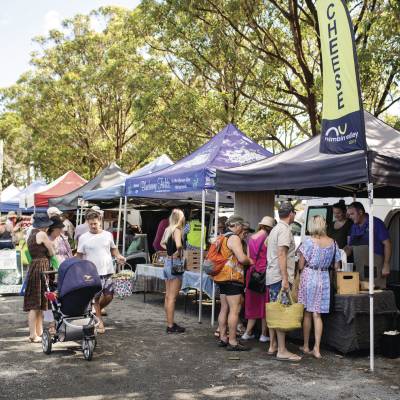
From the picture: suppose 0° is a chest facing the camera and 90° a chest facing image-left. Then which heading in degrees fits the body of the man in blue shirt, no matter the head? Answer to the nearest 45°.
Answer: approximately 45°

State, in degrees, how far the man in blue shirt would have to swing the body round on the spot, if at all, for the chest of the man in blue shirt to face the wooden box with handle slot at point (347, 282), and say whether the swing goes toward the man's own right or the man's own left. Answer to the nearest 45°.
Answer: approximately 45° to the man's own left

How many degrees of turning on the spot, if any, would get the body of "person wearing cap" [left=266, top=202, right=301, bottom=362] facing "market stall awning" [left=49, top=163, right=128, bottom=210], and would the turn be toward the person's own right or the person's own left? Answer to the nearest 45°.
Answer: approximately 135° to the person's own left

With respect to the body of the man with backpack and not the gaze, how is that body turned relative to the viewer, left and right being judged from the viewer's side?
facing to the right of the viewer

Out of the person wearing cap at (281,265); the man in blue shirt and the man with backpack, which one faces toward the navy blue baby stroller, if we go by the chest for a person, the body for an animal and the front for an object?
the man in blue shirt

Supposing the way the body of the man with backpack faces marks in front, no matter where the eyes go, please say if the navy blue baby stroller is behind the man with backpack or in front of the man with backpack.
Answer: behind

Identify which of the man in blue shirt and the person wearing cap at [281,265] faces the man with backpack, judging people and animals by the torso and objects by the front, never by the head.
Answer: the man in blue shirt

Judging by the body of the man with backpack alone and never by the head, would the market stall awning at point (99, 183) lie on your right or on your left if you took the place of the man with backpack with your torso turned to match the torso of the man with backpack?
on your left

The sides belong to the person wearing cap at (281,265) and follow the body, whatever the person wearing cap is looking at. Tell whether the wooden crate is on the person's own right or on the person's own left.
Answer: on the person's own left
